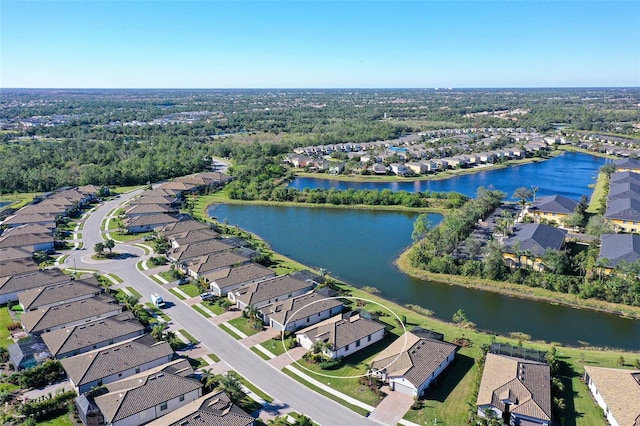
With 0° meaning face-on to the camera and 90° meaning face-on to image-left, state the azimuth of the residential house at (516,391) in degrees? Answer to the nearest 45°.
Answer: approximately 0°

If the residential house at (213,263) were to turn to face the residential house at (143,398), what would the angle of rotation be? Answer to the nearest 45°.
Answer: approximately 45° to its left

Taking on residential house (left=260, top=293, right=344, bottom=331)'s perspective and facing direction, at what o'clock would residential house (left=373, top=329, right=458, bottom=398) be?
residential house (left=373, top=329, right=458, bottom=398) is roughly at 9 o'clock from residential house (left=260, top=293, right=344, bottom=331).

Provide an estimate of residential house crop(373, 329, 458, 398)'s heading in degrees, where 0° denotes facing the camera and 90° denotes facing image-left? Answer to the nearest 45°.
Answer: approximately 45°

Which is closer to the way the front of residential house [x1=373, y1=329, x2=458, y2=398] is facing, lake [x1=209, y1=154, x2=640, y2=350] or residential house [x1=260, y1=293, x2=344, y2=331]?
the residential house

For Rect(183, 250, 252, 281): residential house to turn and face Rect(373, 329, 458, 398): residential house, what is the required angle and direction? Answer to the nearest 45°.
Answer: approximately 90° to its left

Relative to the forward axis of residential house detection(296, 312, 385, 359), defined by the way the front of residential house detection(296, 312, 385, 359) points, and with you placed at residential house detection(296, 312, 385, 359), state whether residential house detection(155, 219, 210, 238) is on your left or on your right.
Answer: on your right

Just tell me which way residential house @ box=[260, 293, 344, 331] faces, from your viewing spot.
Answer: facing the viewer and to the left of the viewer

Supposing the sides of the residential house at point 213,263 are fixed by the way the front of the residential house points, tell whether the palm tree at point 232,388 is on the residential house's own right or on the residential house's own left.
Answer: on the residential house's own left

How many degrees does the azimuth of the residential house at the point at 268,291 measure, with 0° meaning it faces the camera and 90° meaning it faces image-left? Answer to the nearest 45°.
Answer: approximately 45°

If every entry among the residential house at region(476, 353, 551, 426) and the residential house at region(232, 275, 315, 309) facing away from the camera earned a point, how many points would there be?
0

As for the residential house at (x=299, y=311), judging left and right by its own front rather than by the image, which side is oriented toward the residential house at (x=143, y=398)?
front
